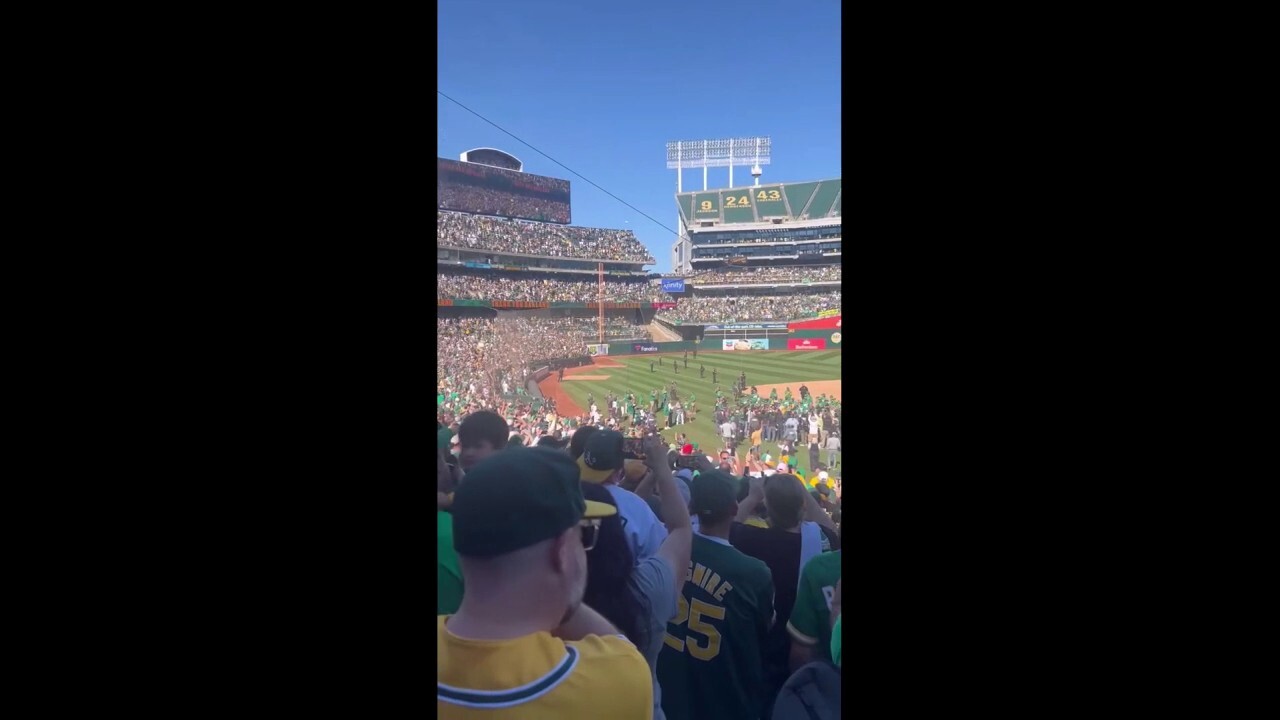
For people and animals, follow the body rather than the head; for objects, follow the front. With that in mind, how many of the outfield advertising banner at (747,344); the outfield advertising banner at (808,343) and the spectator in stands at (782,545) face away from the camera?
1

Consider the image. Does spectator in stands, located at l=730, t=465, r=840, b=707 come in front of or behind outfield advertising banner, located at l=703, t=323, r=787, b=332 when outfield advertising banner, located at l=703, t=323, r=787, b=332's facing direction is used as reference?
in front

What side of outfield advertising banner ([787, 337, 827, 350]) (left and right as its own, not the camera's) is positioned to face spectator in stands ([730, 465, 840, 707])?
front

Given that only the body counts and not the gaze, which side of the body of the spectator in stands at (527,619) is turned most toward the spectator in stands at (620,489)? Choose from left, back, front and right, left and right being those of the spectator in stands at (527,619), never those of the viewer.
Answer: front

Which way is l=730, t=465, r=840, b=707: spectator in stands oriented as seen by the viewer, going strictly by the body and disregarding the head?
away from the camera

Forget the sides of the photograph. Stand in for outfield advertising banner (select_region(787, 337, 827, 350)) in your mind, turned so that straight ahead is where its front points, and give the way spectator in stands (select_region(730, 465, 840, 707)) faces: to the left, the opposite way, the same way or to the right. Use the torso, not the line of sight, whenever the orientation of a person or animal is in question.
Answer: the opposite way

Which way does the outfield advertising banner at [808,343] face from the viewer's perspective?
toward the camera

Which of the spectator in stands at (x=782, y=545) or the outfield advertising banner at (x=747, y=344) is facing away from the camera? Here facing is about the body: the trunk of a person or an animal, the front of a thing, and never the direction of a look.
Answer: the spectator in stands

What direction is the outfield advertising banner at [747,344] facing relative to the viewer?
toward the camera

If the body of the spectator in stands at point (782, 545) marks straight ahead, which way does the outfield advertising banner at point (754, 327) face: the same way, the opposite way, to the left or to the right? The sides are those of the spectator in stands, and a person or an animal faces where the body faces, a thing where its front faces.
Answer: the opposite way

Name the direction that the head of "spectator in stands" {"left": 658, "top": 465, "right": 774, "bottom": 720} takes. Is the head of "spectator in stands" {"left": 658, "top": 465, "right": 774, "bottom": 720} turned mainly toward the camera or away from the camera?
away from the camera

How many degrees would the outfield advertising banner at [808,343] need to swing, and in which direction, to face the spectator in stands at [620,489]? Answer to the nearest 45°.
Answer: approximately 45° to its right

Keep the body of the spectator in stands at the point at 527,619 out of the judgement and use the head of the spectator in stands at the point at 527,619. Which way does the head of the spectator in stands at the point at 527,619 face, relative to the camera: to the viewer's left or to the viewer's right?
to the viewer's right
